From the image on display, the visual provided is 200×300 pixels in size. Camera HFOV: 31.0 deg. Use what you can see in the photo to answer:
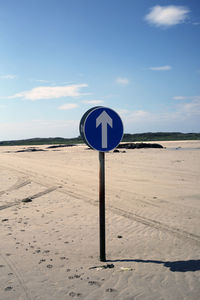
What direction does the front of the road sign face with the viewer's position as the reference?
facing the viewer and to the right of the viewer
